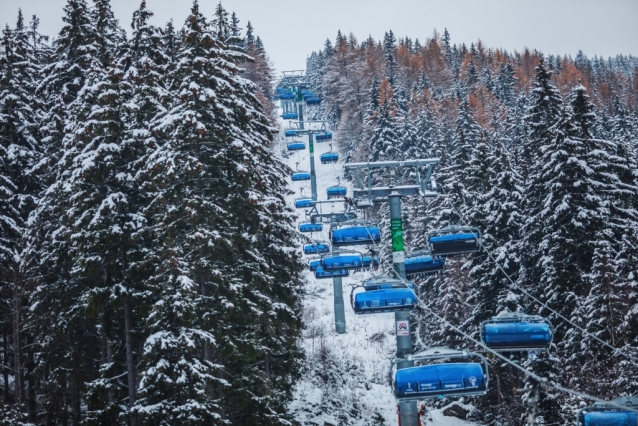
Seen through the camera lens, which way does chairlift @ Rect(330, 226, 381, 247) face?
facing the viewer

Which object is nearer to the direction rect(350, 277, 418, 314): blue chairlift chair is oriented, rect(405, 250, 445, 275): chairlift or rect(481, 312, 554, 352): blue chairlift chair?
the blue chairlift chair

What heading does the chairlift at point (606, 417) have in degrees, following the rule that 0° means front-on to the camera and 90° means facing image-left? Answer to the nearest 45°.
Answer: approximately 0°

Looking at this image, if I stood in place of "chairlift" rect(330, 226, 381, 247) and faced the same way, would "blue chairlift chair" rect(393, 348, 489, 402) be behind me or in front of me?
in front

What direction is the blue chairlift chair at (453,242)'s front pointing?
away from the camera

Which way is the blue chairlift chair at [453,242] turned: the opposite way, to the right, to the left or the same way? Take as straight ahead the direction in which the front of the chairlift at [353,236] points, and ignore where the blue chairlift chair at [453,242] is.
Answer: the opposite way

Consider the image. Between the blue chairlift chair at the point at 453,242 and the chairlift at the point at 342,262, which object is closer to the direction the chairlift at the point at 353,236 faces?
the blue chairlift chair

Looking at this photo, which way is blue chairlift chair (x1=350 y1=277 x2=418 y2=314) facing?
toward the camera

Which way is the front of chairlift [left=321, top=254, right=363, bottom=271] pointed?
toward the camera

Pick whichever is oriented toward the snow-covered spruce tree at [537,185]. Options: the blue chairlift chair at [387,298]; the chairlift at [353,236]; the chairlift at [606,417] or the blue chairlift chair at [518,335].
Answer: the blue chairlift chair at [518,335]

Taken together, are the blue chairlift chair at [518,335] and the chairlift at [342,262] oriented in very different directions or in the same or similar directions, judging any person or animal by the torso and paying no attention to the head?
very different directions

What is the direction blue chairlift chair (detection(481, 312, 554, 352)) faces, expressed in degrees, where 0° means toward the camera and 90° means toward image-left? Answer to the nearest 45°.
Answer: approximately 180°
